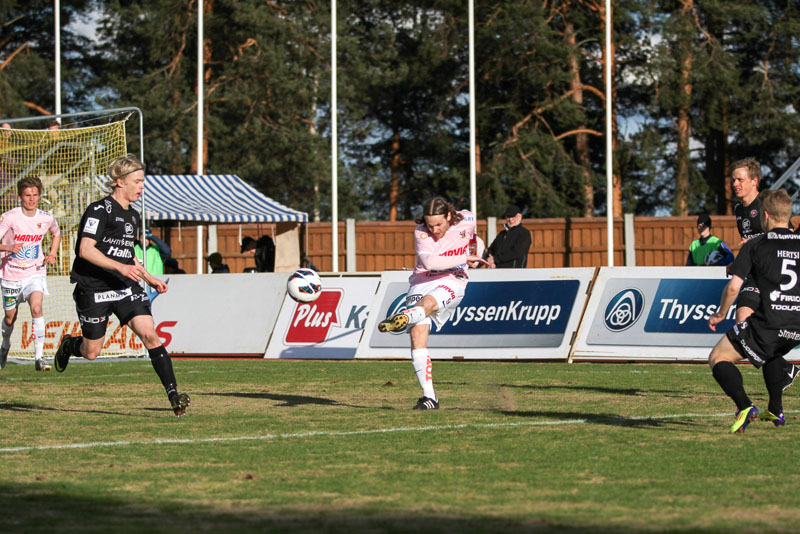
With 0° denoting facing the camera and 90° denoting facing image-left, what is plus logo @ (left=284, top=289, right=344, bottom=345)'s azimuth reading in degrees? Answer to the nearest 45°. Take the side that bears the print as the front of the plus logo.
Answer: approximately 0°

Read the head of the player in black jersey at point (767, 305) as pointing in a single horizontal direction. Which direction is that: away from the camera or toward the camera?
away from the camera

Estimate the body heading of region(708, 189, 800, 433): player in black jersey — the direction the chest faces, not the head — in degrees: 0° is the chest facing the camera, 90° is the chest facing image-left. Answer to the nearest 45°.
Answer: approximately 135°

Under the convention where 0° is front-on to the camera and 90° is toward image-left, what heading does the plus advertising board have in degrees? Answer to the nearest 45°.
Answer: approximately 0°

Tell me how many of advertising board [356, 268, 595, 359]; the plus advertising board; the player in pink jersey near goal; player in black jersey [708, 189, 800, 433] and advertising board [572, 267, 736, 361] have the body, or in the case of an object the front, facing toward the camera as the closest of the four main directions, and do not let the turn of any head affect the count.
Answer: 4

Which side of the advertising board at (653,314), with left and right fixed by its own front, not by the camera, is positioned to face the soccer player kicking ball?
front
